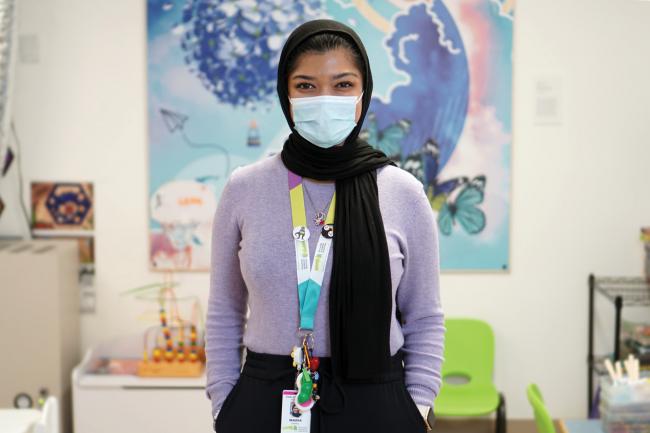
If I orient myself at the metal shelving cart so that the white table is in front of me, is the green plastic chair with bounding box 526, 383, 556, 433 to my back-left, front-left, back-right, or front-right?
front-left

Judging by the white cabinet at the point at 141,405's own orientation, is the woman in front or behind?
in front

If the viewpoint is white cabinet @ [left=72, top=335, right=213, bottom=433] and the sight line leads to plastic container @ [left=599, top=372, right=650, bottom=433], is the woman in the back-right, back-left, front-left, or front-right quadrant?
front-right

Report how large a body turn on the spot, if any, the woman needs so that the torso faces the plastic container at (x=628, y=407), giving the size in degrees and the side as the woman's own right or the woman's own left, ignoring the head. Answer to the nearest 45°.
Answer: approximately 135° to the woman's own left

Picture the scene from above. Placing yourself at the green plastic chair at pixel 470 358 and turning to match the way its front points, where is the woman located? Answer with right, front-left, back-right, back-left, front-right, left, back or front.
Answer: front

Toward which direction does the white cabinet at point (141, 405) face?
toward the camera

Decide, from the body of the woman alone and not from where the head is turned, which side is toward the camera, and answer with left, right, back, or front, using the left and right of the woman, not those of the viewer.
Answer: front

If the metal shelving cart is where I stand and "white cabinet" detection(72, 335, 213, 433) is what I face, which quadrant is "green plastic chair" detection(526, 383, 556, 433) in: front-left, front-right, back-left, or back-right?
front-left

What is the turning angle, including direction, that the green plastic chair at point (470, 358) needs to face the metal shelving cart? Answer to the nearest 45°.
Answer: approximately 90° to its left

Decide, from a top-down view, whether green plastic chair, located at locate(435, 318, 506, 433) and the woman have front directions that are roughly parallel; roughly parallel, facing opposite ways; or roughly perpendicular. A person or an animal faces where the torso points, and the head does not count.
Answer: roughly parallel

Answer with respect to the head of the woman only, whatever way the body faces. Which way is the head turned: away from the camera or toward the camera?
toward the camera

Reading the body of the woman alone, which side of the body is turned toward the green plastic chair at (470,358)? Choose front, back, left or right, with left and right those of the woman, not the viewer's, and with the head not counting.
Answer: back

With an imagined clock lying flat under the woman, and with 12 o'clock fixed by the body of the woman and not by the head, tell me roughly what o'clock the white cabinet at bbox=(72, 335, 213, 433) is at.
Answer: The white cabinet is roughly at 5 o'clock from the woman.
